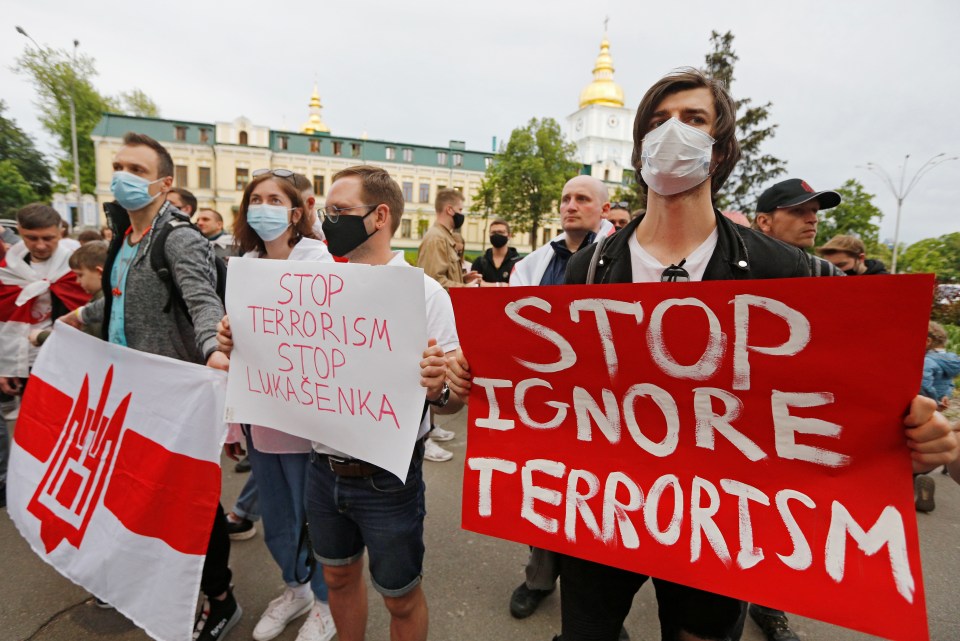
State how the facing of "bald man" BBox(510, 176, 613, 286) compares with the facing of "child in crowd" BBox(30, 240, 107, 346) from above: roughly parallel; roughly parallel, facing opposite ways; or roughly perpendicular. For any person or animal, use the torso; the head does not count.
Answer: roughly parallel

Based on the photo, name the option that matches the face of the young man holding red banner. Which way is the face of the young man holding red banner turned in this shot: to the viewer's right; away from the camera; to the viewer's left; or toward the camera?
toward the camera

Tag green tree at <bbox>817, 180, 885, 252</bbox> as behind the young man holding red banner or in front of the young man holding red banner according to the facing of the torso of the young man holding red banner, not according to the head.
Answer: behind

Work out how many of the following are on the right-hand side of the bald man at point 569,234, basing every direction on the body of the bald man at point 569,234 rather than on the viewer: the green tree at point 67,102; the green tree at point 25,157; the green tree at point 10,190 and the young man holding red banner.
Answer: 3

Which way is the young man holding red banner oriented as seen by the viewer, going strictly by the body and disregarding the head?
toward the camera

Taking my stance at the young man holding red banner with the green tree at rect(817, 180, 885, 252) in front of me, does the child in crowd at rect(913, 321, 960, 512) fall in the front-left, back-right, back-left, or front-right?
front-right

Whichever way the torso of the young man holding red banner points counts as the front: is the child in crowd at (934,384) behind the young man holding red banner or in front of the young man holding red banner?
behind

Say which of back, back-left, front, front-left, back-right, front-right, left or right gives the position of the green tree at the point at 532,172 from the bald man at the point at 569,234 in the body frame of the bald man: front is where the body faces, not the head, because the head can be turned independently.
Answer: back-right

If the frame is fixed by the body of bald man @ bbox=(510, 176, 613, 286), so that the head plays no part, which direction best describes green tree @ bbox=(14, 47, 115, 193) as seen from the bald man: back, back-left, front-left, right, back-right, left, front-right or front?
right

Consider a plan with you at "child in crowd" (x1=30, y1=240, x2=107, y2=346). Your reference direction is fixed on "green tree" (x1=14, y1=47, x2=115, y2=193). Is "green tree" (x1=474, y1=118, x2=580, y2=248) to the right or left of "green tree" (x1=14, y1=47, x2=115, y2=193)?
right

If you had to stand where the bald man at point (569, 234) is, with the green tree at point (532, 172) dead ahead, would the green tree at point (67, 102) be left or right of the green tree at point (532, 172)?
left

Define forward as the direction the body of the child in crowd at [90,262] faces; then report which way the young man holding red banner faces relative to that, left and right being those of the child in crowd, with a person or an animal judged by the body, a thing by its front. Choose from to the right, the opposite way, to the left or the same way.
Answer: the same way

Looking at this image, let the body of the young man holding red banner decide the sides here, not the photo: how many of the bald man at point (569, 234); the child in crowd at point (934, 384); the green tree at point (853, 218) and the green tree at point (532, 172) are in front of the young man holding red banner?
0
